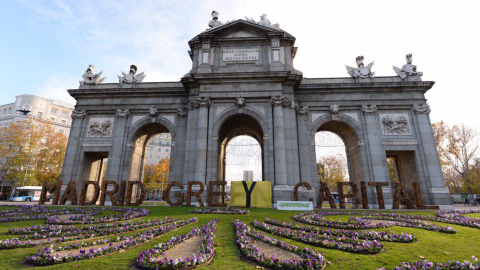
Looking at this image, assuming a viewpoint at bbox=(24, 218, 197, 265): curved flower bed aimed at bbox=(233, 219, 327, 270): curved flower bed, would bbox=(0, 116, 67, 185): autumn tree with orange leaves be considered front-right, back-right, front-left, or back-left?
back-left

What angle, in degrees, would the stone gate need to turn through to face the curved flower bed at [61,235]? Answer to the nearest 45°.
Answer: approximately 45° to its right

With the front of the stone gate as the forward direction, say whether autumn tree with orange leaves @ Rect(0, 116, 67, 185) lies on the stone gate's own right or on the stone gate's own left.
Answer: on the stone gate's own right

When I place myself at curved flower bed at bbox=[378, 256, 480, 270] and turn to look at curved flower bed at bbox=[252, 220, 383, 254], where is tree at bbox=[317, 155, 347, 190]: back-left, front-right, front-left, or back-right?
front-right

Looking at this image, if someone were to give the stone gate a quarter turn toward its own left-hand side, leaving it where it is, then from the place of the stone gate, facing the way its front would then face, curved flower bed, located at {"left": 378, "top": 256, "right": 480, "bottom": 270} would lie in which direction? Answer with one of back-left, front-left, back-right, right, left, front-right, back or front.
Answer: right

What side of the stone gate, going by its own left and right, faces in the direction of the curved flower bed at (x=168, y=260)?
front

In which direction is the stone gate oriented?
toward the camera

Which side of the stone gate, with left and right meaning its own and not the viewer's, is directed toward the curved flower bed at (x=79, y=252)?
front

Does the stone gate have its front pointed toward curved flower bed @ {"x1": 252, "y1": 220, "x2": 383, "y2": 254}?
yes

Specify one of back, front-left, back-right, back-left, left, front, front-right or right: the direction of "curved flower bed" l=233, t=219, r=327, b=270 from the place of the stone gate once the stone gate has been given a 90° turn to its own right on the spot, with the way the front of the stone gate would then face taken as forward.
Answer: left

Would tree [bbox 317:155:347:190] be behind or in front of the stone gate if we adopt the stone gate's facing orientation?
behind
